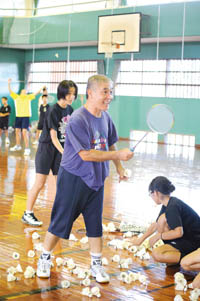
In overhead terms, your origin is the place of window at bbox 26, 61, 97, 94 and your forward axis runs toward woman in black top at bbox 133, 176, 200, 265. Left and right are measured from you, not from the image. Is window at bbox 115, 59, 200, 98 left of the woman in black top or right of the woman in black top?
left

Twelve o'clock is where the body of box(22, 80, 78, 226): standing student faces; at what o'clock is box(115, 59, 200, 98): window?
The window is roughly at 8 o'clock from the standing student.

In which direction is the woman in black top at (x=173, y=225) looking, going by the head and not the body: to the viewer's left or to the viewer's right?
to the viewer's left

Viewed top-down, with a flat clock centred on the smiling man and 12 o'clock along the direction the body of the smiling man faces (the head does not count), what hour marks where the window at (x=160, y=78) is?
The window is roughly at 8 o'clock from the smiling man.

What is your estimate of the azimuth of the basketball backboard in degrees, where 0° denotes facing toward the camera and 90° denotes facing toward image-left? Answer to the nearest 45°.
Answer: approximately 45°

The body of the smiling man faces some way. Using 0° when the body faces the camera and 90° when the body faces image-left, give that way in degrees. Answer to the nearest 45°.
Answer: approximately 315°

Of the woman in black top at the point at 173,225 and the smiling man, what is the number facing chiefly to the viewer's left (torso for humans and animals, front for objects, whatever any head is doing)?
1

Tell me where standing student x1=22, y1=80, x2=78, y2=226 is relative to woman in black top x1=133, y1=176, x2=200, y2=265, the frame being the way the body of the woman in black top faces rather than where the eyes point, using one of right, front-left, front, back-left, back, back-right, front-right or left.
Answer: front-right

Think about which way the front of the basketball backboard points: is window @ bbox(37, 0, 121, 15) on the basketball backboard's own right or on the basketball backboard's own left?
on the basketball backboard's own right

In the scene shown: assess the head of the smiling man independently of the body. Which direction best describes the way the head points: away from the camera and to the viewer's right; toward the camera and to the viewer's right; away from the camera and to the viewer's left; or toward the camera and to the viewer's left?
toward the camera and to the viewer's right

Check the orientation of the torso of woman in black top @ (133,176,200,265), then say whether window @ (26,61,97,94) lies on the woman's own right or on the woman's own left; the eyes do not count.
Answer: on the woman's own right

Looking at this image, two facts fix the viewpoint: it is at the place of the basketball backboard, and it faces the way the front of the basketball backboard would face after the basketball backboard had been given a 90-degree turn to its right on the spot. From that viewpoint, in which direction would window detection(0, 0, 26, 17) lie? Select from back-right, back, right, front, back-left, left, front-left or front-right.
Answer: front

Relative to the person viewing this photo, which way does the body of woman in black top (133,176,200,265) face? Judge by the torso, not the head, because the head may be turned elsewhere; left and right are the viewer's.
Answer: facing to the left of the viewer

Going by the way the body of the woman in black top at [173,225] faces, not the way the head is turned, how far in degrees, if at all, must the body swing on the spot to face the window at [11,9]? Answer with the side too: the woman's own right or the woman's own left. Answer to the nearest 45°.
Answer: approximately 90° to the woman's own right
